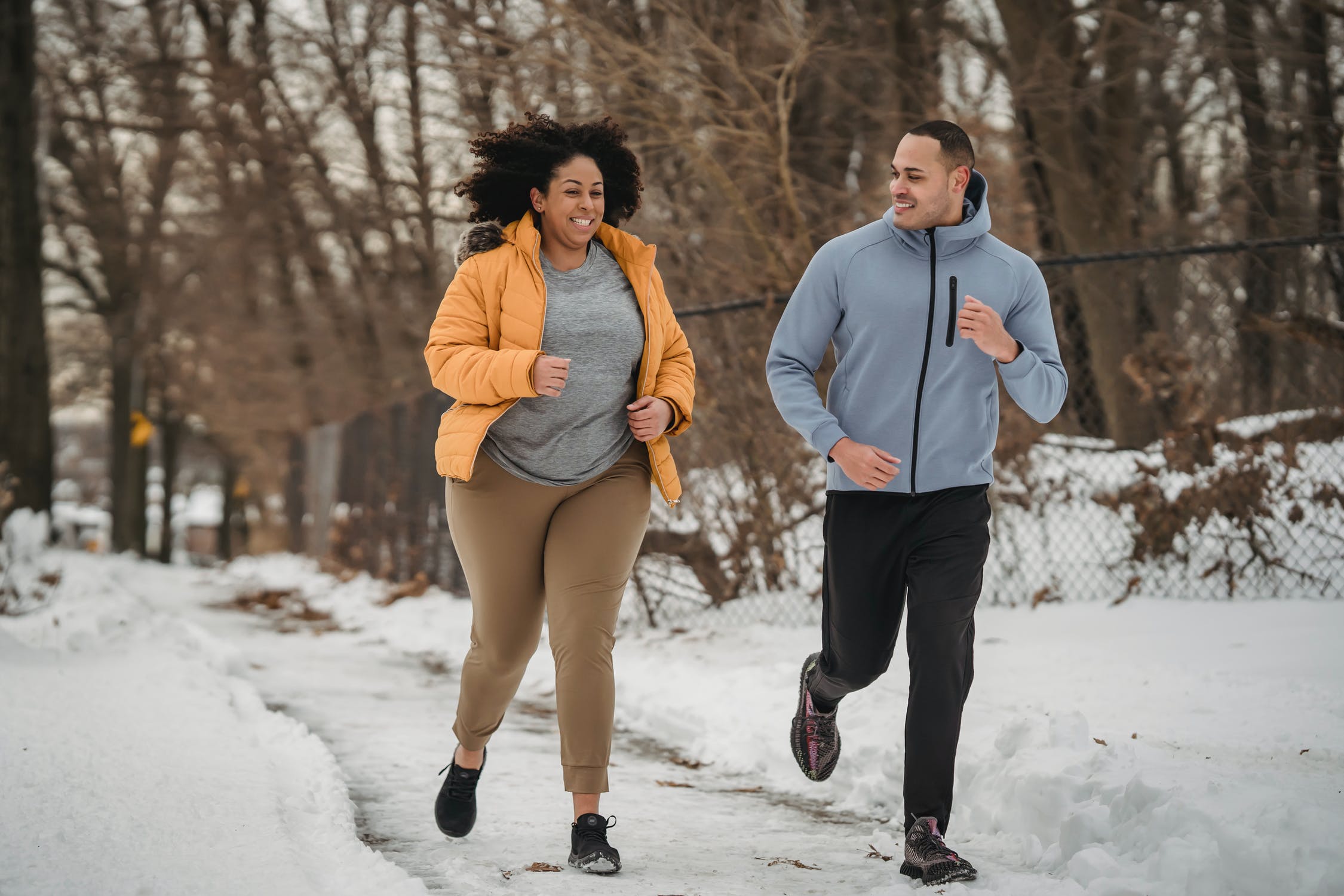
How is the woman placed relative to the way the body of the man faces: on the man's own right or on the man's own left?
on the man's own right

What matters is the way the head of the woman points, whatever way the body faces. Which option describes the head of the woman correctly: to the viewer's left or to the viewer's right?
to the viewer's right

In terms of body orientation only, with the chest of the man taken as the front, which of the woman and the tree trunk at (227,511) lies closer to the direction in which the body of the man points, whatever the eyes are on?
the woman

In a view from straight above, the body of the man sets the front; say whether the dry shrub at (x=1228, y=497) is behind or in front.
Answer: behind

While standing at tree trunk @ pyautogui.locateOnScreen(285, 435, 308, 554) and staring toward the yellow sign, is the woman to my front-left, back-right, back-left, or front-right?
back-left

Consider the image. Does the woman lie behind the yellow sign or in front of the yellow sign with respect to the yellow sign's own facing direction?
in front

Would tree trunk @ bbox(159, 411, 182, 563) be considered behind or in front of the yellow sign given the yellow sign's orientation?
behind

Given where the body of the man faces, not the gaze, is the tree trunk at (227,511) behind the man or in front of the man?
behind

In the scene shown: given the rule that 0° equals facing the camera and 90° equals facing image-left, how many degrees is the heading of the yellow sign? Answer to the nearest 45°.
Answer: approximately 0°

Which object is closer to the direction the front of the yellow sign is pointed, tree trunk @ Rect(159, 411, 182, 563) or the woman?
the woman

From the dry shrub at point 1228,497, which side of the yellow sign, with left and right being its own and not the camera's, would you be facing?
front

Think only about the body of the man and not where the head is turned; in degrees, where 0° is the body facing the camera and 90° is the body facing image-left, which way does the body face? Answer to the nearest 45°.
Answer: approximately 0°
